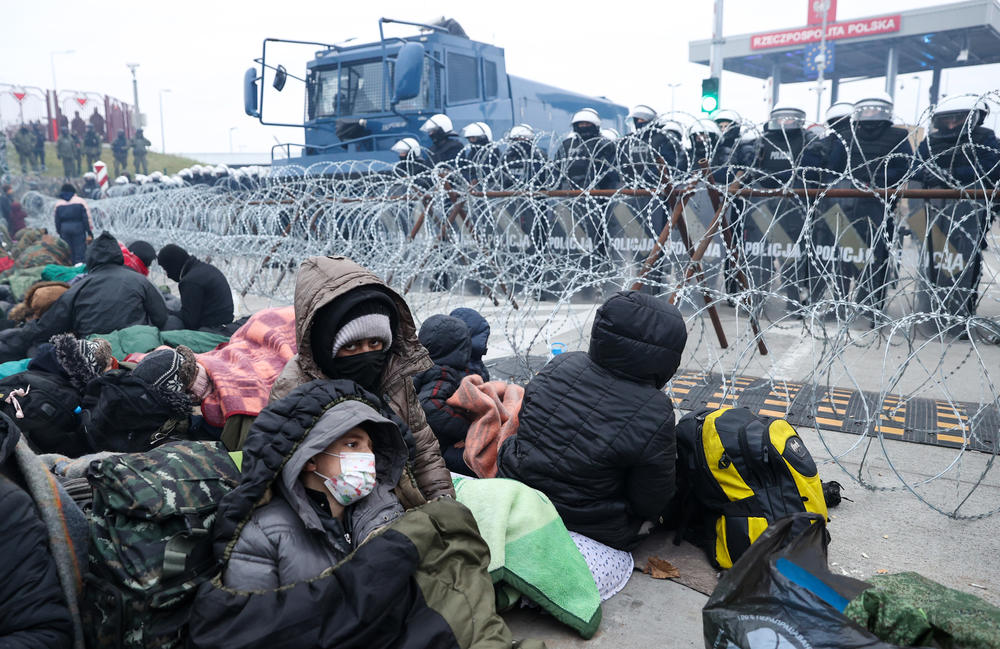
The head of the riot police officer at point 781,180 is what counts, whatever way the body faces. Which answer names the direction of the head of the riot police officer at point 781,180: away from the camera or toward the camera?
toward the camera

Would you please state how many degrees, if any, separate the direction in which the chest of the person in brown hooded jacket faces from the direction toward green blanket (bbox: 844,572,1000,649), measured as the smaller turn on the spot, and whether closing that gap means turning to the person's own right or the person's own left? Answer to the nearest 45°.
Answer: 0° — they already face it

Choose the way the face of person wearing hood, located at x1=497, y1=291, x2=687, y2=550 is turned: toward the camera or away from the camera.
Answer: away from the camera

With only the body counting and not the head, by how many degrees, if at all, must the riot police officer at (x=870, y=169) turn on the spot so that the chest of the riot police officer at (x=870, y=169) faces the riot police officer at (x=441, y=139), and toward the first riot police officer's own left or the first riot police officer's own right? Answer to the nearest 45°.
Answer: approximately 90° to the first riot police officer's own right

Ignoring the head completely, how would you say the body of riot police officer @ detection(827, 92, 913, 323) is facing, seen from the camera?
toward the camera

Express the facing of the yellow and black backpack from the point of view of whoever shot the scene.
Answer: facing the viewer and to the right of the viewer

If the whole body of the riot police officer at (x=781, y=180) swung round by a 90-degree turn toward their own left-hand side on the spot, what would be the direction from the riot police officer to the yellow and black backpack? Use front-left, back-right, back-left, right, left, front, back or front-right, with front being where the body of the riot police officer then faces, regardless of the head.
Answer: right

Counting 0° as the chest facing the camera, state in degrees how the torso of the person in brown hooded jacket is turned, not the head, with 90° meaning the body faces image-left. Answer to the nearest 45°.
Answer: approximately 315°

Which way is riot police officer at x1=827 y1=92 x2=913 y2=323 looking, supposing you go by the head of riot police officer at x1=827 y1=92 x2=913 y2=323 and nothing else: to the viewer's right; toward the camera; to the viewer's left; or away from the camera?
toward the camera

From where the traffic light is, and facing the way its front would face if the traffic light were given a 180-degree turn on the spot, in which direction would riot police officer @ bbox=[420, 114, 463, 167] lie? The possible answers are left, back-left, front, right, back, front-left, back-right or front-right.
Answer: left
